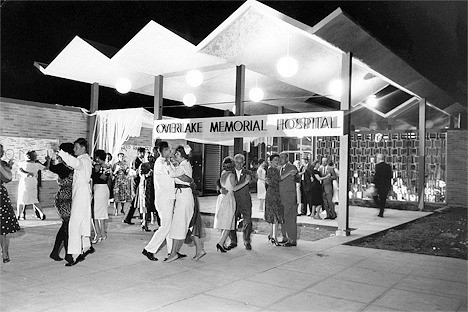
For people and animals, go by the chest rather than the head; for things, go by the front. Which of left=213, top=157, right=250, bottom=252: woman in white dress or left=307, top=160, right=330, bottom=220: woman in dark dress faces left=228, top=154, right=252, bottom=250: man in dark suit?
the woman in white dress

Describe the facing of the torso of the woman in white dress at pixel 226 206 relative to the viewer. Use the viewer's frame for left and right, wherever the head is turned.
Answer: facing away from the viewer and to the right of the viewer

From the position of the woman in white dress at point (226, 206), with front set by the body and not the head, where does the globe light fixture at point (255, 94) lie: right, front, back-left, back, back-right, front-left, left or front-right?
front-left

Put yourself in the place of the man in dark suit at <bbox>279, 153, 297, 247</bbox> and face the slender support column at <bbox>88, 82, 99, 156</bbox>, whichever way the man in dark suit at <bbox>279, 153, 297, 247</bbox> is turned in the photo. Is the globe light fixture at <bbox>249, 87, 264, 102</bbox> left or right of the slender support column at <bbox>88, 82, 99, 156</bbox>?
right

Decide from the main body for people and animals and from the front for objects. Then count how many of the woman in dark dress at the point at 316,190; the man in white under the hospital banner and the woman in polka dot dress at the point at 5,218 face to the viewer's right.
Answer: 2

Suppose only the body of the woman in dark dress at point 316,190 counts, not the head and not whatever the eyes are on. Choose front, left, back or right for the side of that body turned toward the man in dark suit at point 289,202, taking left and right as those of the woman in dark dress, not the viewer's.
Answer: right

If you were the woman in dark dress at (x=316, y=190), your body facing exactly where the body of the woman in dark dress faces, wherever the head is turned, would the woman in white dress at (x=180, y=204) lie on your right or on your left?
on your right

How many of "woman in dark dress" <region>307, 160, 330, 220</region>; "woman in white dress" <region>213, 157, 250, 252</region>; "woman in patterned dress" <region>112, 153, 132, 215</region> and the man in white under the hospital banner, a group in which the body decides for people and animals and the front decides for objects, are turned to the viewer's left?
0

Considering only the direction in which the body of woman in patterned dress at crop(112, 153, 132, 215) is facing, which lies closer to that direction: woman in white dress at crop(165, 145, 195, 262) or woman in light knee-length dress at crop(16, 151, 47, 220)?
the woman in white dress

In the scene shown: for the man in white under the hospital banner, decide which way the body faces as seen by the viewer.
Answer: to the viewer's right

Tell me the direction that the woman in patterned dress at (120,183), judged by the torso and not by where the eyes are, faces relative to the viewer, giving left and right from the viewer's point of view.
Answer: facing the viewer

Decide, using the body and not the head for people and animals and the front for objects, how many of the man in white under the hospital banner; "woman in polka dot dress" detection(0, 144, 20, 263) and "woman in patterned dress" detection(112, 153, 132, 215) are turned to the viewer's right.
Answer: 1
